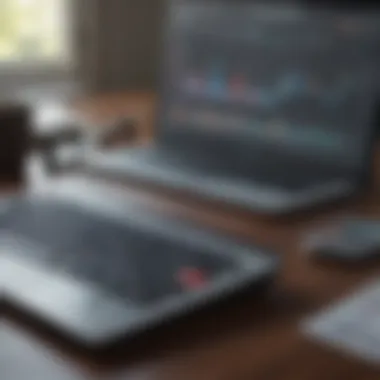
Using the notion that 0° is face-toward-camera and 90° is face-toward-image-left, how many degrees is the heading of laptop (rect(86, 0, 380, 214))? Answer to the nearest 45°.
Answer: approximately 45°

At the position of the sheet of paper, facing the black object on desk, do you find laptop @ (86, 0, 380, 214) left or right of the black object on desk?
right

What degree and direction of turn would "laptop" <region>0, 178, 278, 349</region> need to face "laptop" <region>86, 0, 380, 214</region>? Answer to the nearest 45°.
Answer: approximately 180°

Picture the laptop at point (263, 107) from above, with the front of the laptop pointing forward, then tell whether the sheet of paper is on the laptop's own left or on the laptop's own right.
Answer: on the laptop's own left
